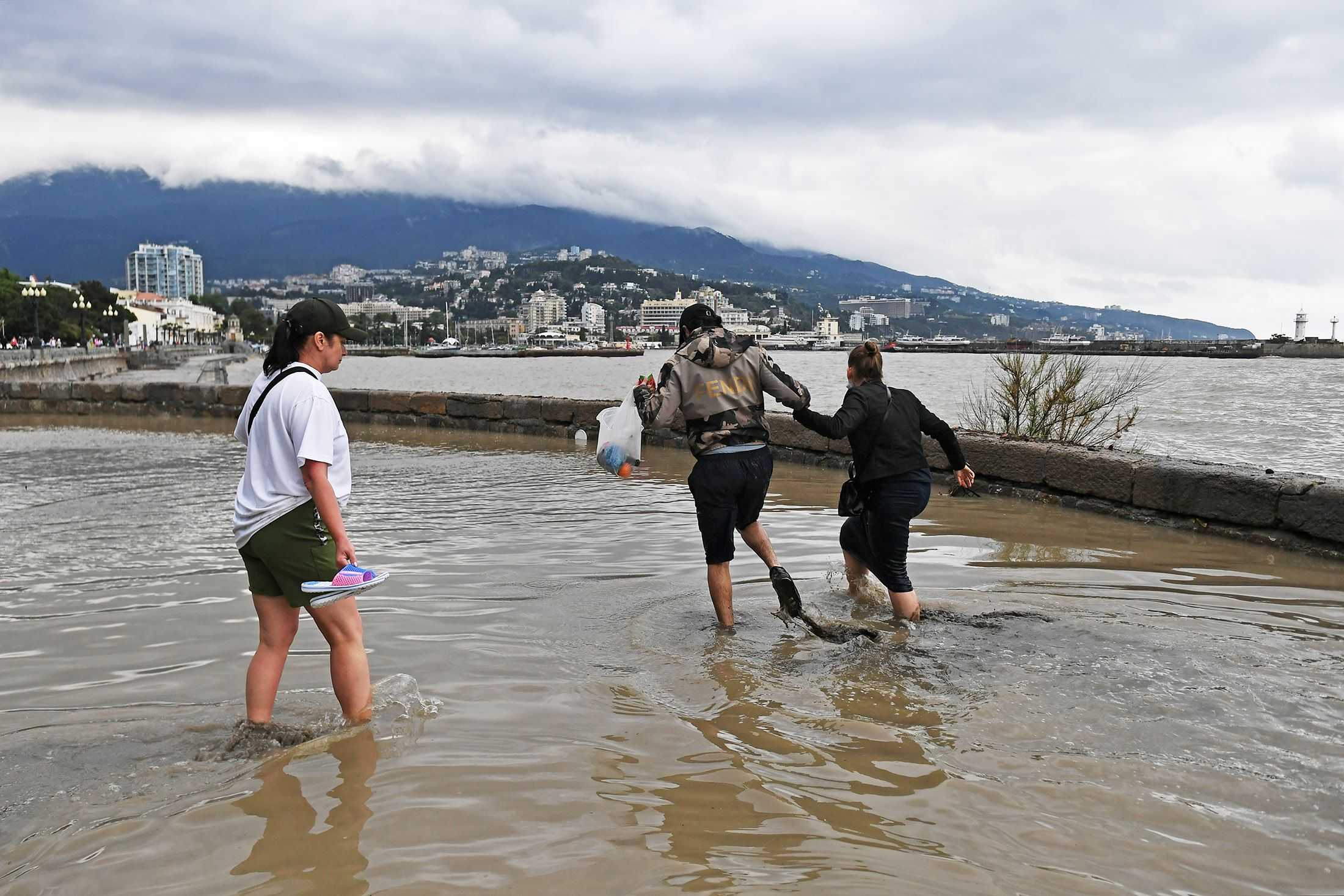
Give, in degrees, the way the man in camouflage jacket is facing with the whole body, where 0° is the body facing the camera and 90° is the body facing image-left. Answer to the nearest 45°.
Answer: approximately 180°

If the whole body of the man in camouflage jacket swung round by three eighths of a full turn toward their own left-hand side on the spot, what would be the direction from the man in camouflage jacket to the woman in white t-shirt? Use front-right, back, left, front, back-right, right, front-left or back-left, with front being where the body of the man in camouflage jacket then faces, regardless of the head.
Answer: front

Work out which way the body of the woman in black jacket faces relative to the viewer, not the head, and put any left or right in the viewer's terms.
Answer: facing away from the viewer and to the left of the viewer

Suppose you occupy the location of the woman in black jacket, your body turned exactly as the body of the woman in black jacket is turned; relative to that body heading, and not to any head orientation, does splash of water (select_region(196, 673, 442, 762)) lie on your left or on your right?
on your left

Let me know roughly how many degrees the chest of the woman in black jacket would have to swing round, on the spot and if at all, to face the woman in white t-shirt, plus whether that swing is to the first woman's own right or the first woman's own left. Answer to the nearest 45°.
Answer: approximately 90° to the first woman's own left

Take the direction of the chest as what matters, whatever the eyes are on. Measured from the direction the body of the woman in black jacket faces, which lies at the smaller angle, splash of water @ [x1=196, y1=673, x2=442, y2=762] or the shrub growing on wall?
the shrub growing on wall

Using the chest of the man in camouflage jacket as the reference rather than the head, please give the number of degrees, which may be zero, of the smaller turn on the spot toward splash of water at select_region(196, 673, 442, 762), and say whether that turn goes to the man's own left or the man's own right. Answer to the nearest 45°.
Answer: approximately 135° to the man's own left

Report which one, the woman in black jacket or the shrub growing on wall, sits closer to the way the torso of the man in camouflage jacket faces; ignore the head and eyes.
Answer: the shrub growing on wall

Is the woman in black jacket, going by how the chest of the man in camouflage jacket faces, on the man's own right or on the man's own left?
on the man's own right
